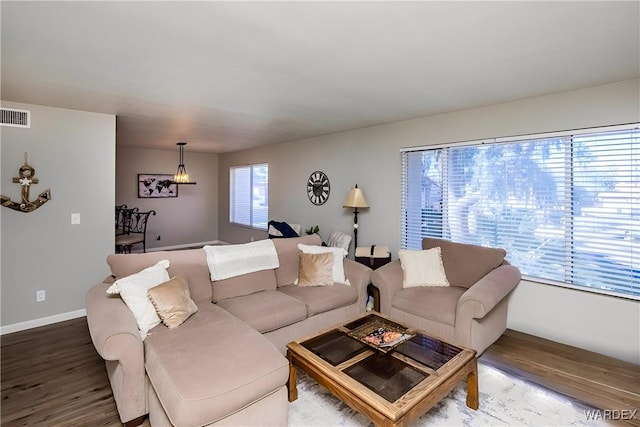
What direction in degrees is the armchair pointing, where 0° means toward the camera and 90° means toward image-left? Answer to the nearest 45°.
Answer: approximately 45°

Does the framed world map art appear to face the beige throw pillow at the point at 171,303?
yes

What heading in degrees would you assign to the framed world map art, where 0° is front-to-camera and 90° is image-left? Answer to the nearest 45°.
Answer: approximately 0°

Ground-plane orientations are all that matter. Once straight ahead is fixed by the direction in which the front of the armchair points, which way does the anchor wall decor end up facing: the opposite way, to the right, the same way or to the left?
to the left

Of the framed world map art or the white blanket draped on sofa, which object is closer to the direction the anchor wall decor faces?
the white blanket draped on sofa

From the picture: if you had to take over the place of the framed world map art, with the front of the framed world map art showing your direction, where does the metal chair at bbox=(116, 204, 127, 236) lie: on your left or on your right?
on your right

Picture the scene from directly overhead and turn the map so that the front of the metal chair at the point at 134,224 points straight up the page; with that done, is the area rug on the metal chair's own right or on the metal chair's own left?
on the metal chair's own left

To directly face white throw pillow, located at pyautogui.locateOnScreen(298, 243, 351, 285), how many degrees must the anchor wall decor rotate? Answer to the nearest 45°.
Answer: approximately 45° to its left

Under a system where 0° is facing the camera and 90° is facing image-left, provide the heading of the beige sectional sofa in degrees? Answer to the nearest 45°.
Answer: approximately 315°

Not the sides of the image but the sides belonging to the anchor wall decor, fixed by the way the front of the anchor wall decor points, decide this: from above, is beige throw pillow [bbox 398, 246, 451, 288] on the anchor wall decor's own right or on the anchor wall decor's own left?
on the anchor wall decor's own left
